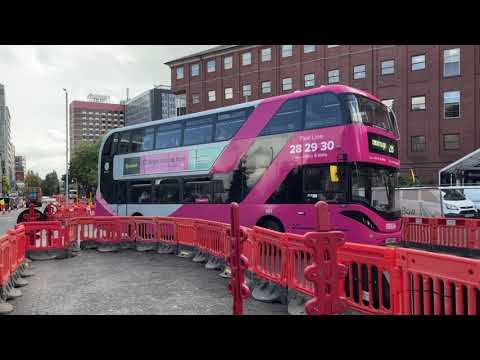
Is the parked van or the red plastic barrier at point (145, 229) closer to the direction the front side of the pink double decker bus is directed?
the parked van

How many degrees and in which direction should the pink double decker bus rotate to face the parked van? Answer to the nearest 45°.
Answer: approximately 90° to its left

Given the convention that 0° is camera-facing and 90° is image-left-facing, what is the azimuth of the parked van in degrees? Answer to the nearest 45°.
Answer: approximately 315°

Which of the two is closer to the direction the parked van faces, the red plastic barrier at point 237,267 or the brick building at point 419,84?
the red plastic barrier

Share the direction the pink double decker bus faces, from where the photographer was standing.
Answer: facing the viewer and to the right of the viewer

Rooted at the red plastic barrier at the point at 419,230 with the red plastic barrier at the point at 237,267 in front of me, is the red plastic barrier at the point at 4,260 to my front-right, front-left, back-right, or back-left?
front-right

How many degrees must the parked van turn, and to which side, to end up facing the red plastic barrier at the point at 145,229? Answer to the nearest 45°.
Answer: approximately 90° to its right

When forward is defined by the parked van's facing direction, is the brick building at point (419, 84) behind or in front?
behind

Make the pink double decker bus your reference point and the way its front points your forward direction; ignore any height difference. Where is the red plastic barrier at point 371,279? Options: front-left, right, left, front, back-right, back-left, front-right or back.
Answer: front-right

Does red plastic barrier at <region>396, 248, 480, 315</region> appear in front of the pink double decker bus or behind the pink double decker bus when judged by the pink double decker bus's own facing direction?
in front

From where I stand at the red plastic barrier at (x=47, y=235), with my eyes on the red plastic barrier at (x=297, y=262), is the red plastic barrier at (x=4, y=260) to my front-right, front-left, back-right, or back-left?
front-right

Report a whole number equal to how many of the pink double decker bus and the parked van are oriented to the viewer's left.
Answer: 0

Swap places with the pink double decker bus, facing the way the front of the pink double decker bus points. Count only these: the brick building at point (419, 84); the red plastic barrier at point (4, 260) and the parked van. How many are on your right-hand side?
1
